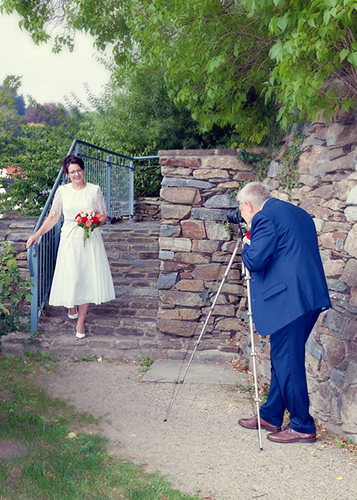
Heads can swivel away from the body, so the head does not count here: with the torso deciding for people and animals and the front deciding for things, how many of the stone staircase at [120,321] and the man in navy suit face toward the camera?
1

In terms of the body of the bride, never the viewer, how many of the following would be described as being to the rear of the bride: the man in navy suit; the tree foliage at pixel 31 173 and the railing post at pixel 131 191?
2

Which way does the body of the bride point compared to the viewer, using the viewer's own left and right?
facing the viewer

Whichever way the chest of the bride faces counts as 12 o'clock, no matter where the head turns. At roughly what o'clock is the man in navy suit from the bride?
The man in navy suit is roughly at 11 o'clock from the bride.

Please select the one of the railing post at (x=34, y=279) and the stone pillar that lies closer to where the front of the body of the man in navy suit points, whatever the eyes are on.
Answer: the railing post

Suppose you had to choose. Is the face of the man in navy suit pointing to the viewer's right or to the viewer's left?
to the viewer's left

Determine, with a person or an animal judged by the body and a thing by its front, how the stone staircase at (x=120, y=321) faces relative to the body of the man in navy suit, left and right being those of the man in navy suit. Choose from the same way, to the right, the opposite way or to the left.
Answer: to the left

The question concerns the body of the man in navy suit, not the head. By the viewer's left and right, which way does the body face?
facing to the left of the viewer

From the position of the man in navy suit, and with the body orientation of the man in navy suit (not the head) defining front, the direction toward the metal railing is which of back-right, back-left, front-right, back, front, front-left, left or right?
front-right

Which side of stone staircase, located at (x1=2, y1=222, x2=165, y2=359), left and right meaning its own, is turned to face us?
front
